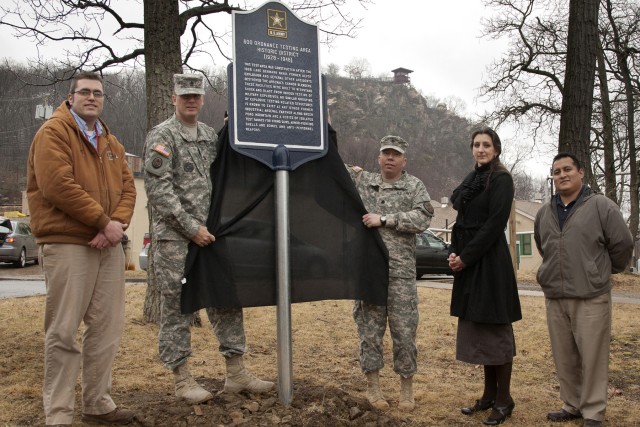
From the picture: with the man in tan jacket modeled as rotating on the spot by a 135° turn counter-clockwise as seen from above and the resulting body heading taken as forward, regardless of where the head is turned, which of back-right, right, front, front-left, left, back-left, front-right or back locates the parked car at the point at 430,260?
front-right

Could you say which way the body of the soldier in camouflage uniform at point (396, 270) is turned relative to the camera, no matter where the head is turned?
toward the camera

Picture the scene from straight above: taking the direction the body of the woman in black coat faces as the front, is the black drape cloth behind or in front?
in front

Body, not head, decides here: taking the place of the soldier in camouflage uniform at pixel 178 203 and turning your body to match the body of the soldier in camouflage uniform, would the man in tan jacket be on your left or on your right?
on your right

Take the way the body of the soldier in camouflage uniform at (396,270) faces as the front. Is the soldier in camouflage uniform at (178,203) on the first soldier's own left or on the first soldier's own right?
on the first soldier's own right

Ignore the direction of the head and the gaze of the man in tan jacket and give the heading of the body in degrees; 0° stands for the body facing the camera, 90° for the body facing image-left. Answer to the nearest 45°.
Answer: approximately 315°

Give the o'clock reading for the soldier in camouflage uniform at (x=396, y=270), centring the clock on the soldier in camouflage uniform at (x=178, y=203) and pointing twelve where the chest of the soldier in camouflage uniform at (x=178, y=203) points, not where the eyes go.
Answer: the soldier in camouflage uniform at (x=396, y=270) is roughly at 10 o'clock from the soldier in camouflage uniform at (x=178, y=203).

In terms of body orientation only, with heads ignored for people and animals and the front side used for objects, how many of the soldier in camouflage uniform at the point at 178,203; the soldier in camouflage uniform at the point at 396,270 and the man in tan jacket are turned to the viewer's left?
0

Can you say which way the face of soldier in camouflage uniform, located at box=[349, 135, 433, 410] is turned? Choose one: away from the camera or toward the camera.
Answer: toward the camera

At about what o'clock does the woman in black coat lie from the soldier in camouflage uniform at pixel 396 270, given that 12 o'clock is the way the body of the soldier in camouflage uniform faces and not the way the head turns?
The woman in black coat is roughly at 9 o'clock from the soldier in camouflage uniform.

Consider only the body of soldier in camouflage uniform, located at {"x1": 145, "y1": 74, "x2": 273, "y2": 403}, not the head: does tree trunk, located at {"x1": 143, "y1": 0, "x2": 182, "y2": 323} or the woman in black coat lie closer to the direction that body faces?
the woman in black coat

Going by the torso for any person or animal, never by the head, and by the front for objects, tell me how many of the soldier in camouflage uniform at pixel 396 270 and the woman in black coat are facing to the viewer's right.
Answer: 0

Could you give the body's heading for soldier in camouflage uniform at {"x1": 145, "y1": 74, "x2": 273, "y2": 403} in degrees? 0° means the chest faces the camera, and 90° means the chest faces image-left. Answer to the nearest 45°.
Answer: approximately 315°
